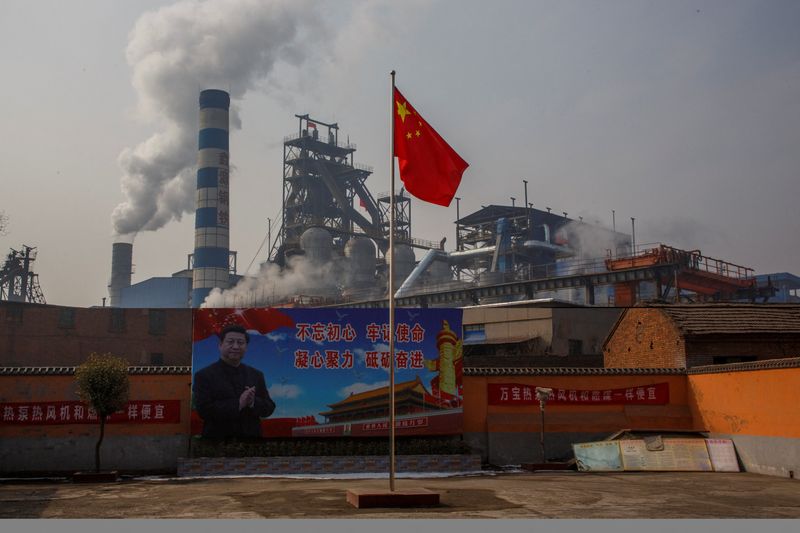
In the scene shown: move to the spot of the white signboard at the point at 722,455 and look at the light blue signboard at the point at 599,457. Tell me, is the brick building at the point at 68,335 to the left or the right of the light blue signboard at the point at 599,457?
right

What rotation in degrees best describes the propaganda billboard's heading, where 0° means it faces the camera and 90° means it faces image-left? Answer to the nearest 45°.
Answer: approximately 0°

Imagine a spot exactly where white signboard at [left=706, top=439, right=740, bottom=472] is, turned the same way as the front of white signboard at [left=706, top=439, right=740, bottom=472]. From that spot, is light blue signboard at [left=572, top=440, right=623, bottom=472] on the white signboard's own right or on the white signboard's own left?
on the white signboard's own right

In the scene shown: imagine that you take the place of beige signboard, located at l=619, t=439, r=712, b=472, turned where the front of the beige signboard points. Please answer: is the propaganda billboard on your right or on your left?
on your right

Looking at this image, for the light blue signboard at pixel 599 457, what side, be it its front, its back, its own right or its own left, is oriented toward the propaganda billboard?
right

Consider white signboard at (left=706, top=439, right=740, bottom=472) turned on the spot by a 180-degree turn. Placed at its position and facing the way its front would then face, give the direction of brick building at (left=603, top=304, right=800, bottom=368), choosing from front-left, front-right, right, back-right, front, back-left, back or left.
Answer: front

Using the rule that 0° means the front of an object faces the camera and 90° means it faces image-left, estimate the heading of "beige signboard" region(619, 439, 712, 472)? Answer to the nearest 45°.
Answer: approximately 0°
